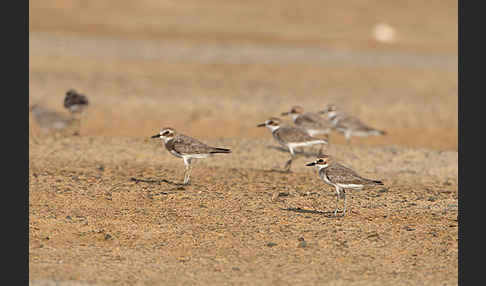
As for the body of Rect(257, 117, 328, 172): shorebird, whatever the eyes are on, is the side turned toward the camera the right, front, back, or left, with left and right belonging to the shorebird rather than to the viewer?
left

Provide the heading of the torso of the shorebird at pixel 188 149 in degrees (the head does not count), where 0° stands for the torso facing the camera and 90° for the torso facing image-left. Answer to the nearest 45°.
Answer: approximately 90°

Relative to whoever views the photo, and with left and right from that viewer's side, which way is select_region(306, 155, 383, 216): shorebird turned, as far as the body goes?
facing to the left of the viewer

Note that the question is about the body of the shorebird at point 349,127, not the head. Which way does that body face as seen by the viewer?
to the viewer's left

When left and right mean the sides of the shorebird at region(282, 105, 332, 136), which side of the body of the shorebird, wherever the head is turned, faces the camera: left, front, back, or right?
left
